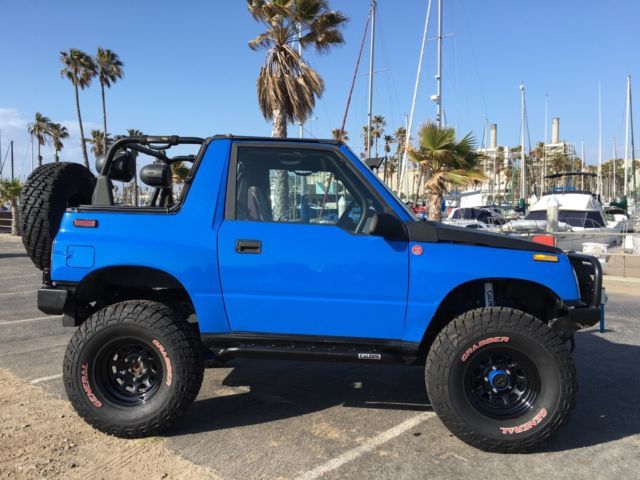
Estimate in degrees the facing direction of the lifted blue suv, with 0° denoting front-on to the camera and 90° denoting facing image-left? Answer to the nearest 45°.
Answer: approximately 270°

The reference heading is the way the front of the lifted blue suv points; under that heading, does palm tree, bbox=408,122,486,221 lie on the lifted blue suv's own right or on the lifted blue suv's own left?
on the lifted blue suv's own left

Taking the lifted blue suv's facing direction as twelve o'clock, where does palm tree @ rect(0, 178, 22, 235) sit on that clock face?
The palm tree is roughly at 8 o'clock from the lifted blue suv.

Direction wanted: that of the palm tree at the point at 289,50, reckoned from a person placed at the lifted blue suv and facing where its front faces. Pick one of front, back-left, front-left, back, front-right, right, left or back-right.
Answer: left

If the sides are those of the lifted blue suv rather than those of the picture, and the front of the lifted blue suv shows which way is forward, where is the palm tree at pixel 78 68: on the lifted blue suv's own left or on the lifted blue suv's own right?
on the lifted blue suv's own left

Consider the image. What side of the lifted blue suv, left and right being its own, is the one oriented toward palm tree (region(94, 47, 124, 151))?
left
